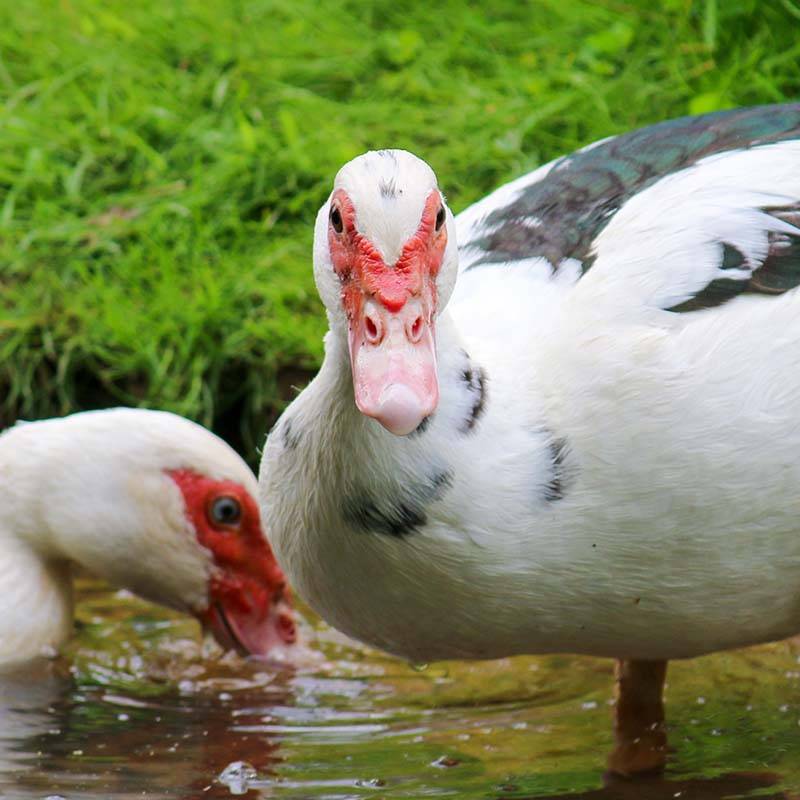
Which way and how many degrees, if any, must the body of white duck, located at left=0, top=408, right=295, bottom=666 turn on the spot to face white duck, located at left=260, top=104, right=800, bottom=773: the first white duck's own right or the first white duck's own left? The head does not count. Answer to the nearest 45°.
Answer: approximately 45° to the first white duck's own right

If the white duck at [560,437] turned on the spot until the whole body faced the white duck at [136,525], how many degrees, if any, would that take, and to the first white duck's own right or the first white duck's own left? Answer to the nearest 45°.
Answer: approximately 90° to the first white duck's own right

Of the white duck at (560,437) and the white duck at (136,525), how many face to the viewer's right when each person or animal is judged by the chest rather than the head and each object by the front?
1

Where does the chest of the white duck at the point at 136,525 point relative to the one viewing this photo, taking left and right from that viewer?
facing to the right of the viewer

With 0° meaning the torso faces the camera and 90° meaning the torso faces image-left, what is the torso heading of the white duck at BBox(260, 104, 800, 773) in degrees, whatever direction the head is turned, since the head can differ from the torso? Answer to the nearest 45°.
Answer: approximately 45°
